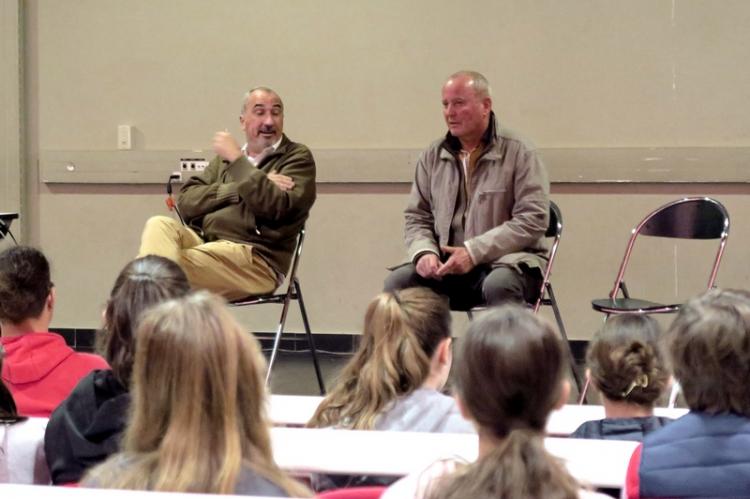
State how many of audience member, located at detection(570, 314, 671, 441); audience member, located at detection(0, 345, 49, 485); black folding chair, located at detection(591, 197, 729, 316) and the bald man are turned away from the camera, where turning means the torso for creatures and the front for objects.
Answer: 2

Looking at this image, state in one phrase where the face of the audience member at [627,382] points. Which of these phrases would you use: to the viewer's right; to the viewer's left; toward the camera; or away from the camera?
away from the camera

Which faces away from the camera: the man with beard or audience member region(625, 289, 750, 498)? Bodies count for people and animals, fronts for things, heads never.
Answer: the audience member

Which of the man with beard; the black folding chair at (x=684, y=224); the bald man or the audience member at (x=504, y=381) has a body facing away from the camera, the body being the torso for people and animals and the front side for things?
the audience member

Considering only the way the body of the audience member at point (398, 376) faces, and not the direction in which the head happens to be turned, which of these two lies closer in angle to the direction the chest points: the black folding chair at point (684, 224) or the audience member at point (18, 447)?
the black folding chair

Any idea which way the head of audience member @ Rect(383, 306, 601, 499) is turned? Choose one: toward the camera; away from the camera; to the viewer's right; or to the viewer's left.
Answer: away from the camera

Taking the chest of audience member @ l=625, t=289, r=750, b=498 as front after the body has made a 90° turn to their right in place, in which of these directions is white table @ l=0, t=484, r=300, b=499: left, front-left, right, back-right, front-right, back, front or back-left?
back-right

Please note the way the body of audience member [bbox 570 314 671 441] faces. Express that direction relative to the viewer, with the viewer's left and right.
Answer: facing away from the viewer

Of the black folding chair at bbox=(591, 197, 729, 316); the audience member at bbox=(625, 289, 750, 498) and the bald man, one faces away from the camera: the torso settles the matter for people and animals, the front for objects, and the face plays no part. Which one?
the audience member

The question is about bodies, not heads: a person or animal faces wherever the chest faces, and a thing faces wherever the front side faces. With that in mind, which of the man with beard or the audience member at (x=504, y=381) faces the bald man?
the audience member

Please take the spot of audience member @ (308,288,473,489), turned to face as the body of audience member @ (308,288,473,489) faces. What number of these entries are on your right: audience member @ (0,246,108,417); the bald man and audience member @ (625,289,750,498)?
1

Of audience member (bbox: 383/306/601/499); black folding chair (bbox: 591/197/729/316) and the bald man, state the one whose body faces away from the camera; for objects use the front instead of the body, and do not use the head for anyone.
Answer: the audience member

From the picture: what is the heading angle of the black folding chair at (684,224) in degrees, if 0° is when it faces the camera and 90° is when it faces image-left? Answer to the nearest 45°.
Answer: approximately 45°
